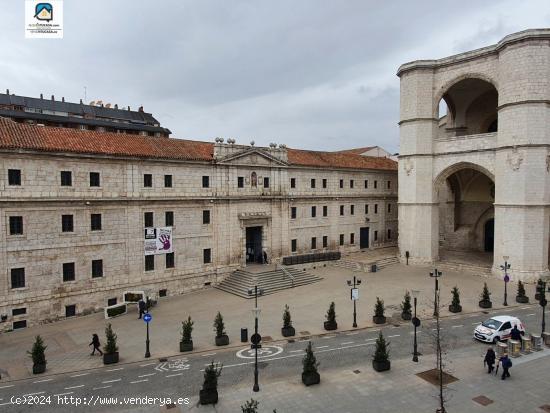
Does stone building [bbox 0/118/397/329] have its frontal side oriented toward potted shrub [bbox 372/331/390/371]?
yes

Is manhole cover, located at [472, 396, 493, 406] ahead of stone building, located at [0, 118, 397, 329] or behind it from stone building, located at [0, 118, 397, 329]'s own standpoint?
ahead

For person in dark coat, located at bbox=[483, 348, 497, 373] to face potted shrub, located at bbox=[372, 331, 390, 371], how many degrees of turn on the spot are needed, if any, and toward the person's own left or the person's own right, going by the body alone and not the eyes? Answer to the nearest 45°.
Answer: approximately 90° to the person's own left

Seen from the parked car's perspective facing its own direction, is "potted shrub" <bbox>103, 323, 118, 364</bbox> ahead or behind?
ahead

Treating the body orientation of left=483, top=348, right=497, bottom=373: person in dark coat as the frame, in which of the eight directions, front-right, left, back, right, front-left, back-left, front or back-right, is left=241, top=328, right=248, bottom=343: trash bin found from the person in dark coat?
left

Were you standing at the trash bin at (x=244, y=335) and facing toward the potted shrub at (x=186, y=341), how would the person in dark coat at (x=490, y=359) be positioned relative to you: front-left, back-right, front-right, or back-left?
back-left

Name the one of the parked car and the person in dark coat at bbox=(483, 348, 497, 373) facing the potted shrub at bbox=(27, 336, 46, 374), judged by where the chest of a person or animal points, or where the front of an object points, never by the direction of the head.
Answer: the parked car

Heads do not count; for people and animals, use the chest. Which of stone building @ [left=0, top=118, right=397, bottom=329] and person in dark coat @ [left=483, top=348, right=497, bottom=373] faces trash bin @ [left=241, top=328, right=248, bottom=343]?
the stone building

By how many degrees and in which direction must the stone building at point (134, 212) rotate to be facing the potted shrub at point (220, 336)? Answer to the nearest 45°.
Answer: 0° — it already faces it

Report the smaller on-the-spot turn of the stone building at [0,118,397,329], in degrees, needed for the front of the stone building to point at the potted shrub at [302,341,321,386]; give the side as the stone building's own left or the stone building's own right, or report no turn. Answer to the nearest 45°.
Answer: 0° — it already faces it

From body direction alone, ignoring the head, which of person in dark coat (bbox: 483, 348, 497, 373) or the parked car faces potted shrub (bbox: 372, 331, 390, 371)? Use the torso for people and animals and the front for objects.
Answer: the parked car

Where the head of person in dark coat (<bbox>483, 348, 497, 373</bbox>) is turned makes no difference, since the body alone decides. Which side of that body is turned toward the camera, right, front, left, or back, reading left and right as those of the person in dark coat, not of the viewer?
back

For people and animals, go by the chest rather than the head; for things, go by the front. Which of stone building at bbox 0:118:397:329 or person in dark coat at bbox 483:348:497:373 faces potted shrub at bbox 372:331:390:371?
the stone building

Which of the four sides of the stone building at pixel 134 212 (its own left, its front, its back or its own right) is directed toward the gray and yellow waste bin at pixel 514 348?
front
